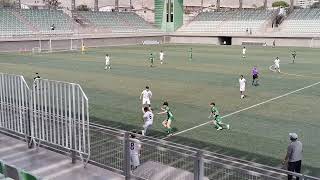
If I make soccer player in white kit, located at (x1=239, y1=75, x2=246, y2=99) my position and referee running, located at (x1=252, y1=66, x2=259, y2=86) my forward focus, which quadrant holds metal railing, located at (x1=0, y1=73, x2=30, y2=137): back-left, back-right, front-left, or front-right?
back-left

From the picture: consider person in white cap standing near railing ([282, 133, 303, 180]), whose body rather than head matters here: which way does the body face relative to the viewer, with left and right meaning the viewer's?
facing away from the viewer and to the left of the viewer

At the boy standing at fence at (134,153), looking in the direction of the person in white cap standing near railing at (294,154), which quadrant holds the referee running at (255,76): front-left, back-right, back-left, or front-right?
front-left

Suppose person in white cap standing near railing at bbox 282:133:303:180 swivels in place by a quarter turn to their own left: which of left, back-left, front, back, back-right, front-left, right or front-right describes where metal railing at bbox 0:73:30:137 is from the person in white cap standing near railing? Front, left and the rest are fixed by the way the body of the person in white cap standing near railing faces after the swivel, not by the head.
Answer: front-right

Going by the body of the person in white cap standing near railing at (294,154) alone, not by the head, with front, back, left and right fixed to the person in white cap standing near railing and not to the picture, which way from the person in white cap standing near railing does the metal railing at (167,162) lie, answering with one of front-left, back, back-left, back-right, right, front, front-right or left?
left

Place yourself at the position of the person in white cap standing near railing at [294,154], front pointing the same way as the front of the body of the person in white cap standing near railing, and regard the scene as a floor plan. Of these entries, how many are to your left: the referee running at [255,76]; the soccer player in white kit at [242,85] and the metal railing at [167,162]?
1

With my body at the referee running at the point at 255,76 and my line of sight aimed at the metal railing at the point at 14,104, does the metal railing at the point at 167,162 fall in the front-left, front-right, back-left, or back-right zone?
front-left

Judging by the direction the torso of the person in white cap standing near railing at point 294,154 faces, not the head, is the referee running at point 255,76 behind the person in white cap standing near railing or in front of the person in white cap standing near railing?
in front

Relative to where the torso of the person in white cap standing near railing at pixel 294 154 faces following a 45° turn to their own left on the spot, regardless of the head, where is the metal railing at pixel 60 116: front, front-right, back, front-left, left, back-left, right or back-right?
front
